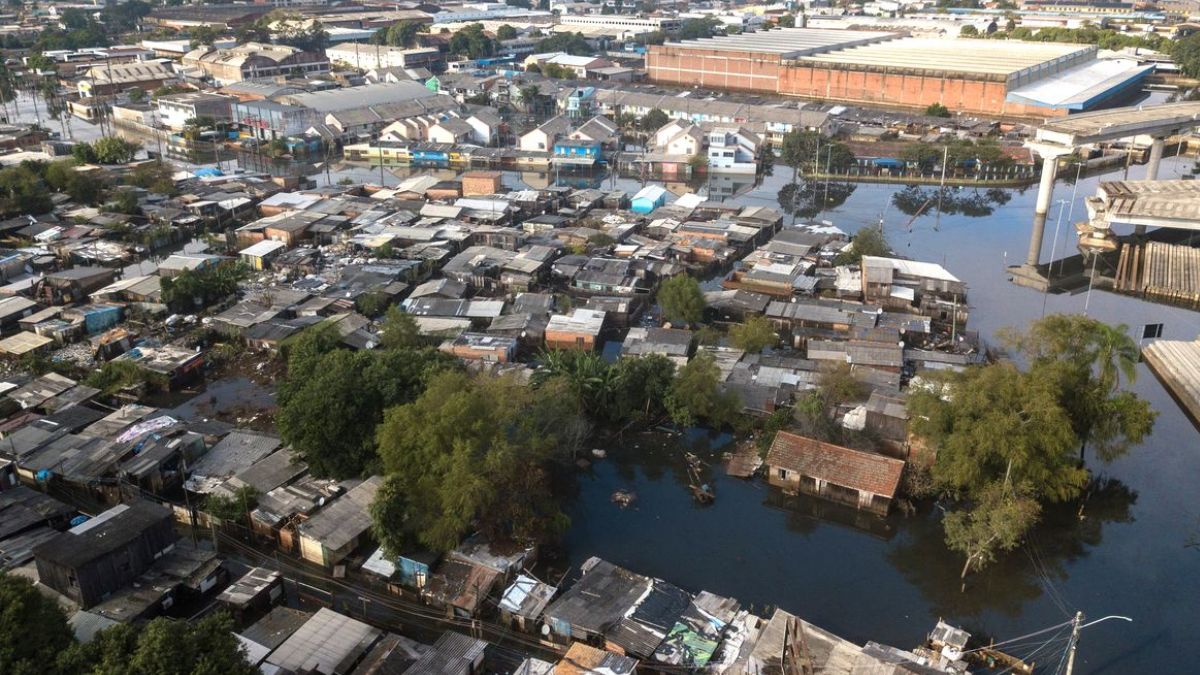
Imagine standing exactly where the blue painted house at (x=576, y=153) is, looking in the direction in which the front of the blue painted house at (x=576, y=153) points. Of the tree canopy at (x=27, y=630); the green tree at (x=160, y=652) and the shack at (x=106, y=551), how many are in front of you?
3

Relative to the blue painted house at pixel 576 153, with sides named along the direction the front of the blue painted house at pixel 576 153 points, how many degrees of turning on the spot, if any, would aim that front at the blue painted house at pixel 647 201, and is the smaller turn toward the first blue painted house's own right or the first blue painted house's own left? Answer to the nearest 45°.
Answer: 0° — it already faces it

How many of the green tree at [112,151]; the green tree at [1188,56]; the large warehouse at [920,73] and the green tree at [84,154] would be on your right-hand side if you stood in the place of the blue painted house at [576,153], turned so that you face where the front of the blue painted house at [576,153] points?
2

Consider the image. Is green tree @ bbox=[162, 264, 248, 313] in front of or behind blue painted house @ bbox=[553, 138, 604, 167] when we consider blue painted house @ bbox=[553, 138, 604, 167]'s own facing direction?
in front

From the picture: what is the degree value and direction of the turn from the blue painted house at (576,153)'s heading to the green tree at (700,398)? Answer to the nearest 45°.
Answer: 0° — it already faces it

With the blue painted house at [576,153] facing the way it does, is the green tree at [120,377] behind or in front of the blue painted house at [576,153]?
in front

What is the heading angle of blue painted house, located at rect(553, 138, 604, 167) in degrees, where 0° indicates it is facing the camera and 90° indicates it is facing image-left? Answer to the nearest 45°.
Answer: approximately 0°

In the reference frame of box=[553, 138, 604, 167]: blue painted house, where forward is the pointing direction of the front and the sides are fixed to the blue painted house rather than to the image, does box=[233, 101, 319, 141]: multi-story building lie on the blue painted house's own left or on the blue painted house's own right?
on the blue painted house's own right

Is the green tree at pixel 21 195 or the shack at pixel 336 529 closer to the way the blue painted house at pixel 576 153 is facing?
the shack

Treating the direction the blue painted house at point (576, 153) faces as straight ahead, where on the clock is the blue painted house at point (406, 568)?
the blue painted house at point (406, 568) is roughly at 12 o'clock from the blue painted house at point (576, 153).

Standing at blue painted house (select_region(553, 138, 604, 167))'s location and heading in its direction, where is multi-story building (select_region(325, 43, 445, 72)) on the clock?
The multi-story building is roughly at 5 o'clock from the blue painted house.

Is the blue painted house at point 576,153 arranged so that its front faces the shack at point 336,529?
yes

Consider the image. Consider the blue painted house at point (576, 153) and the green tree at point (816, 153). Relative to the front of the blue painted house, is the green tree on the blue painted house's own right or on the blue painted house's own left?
on the blue painted house's own left

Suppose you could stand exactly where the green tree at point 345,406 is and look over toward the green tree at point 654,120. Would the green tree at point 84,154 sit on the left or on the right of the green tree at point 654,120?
left

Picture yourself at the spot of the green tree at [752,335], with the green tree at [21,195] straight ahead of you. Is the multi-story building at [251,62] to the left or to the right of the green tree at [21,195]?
right

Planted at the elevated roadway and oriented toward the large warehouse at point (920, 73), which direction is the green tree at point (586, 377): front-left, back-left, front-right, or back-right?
back-left

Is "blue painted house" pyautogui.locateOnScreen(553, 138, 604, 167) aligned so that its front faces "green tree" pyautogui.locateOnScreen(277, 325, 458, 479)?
yes
